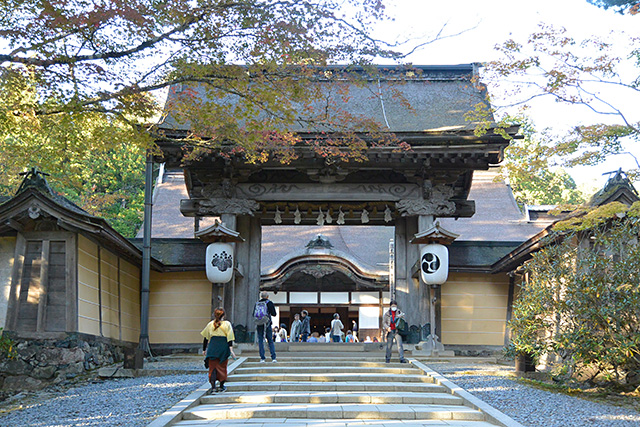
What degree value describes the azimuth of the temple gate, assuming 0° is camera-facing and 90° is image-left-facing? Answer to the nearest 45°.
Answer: approximately 0°

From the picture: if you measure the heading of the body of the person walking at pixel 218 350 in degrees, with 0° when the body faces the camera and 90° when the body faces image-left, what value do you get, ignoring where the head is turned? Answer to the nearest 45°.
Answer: approximately 180°

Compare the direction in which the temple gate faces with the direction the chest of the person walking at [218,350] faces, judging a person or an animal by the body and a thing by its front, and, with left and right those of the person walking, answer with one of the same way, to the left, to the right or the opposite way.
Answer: the opposite way

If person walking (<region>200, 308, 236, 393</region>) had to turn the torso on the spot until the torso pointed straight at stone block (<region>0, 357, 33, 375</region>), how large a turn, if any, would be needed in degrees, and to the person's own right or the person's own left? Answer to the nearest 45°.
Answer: approximately 45° to the person's own left

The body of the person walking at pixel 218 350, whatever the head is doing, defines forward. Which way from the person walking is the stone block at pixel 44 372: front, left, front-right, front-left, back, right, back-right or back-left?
front-left

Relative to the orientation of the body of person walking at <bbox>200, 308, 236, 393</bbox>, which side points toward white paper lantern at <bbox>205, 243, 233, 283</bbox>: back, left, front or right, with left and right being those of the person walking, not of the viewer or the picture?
front

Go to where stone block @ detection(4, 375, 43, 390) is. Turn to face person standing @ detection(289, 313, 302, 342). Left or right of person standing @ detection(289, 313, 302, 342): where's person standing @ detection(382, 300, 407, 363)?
right

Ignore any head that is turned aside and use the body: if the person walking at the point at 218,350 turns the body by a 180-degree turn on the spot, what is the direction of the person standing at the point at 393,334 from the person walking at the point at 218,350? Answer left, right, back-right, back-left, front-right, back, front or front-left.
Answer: back-left

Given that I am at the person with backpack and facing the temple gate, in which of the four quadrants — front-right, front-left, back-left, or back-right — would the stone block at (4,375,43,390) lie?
back-left

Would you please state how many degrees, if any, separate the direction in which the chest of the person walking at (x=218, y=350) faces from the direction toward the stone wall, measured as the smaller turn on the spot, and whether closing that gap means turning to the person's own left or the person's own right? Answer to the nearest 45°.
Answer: approximately 45° to the person's own left

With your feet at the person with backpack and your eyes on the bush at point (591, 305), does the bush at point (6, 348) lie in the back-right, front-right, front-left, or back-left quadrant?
back-right

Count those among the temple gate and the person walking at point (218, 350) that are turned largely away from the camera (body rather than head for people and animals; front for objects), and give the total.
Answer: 1
